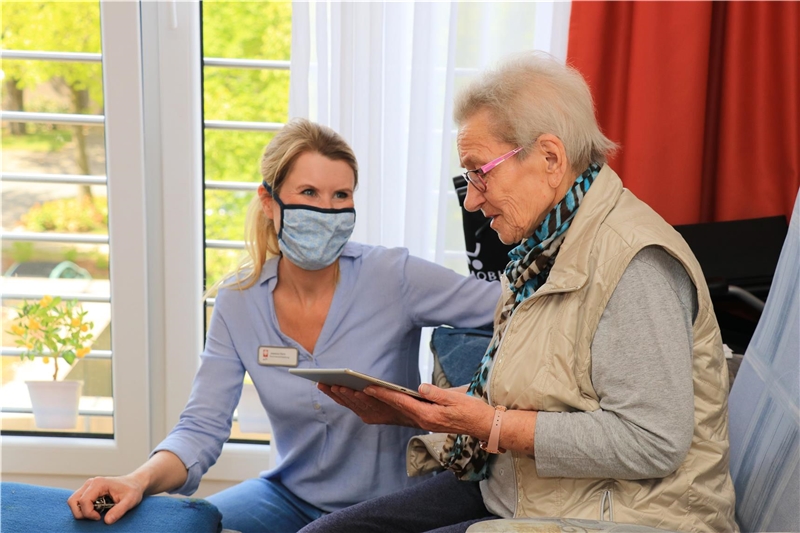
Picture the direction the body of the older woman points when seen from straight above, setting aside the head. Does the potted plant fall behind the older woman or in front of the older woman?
in front

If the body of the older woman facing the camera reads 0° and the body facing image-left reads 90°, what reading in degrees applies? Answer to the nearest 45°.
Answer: approximately 90°

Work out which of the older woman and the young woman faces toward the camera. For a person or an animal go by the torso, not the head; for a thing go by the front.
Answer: the young woman

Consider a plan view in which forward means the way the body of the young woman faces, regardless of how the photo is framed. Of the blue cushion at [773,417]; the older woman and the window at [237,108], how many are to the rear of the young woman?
1

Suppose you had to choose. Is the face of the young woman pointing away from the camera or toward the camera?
toward the camera

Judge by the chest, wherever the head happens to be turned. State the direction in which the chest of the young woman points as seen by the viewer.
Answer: toward the camera

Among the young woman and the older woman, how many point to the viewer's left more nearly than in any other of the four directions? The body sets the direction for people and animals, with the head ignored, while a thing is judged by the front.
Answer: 1

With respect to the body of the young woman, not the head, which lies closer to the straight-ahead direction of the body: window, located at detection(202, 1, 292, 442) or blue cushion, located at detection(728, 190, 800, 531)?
the blue cushion

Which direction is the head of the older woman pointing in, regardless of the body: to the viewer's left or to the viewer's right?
to the viewer's left

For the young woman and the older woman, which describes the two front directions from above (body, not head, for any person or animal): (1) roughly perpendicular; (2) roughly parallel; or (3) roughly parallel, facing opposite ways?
roughly perpendicular

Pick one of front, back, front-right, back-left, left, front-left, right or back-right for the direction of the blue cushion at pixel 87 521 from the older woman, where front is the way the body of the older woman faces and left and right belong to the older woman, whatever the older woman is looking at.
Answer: front

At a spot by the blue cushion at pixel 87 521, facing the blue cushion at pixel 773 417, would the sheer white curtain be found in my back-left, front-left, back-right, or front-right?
front-left

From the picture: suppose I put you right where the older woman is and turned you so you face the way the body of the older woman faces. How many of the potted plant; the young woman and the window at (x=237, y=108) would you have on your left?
0
